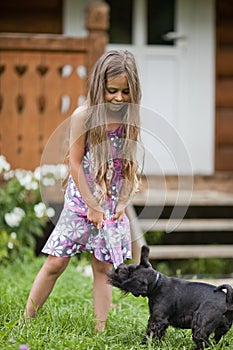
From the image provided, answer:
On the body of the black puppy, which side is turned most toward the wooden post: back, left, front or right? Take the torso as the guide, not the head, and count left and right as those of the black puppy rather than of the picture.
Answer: right

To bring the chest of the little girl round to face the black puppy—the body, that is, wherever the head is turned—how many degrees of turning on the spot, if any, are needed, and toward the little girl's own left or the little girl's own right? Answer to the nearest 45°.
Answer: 0° — they already face it

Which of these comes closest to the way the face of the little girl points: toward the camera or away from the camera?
toward the camera

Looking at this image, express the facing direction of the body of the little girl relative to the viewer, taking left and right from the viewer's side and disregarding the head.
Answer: facing the viewer and to the right of the viewer

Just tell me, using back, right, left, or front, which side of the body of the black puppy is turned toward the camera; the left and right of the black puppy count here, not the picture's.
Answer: left

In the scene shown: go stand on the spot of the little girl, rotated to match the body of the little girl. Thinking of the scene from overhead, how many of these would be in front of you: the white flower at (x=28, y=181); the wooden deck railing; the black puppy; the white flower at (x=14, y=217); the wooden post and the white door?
1

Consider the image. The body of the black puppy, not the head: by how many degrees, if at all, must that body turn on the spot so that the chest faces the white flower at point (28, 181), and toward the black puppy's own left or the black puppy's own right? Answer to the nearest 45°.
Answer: approximately 45° to the black puppy's own right

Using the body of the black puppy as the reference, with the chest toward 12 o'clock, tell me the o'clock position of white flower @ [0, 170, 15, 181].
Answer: The white flower is roughly at 2 o'clock from the black puppy.

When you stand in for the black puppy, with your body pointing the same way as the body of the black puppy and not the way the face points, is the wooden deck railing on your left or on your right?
on your right

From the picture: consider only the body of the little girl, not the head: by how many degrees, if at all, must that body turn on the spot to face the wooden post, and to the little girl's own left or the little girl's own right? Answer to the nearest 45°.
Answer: approximately 135° to the little girl's own left

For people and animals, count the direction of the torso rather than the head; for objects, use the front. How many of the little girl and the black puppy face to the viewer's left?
1

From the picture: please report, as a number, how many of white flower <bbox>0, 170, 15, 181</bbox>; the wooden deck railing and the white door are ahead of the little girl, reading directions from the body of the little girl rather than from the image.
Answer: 0
